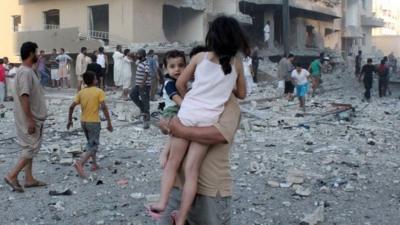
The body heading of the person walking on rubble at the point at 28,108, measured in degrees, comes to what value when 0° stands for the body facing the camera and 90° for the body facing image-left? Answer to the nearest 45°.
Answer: approximately 270°

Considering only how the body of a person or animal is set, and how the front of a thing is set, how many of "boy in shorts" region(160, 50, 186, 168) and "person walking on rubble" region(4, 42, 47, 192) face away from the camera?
0

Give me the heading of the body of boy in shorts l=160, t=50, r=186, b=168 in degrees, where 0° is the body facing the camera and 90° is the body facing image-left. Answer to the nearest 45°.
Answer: approximately 315°

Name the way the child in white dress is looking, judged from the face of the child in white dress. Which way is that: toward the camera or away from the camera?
away from the camera

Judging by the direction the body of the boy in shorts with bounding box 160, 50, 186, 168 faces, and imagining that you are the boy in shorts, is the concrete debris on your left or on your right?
on your left

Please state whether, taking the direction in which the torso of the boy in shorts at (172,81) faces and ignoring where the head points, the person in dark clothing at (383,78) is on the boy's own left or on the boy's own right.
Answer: on the boy's own left
